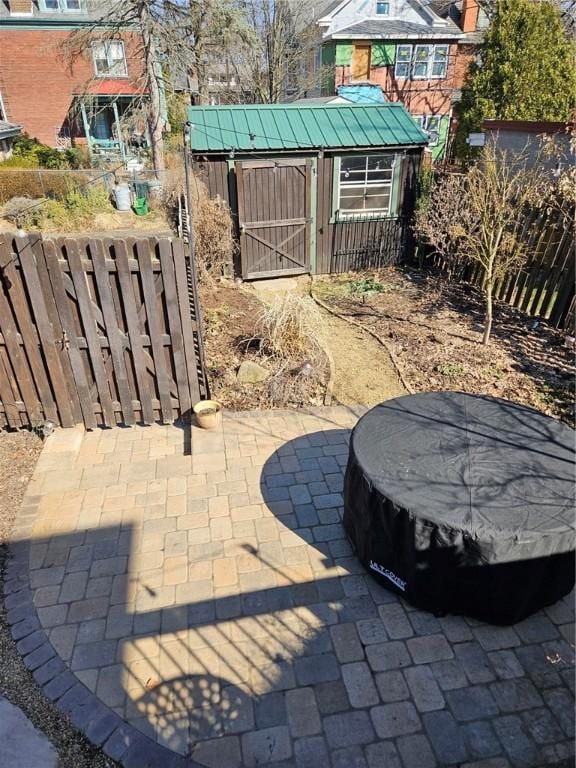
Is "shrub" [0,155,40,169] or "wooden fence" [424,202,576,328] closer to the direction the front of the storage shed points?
the wooden fence

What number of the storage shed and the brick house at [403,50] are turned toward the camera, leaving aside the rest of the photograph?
2

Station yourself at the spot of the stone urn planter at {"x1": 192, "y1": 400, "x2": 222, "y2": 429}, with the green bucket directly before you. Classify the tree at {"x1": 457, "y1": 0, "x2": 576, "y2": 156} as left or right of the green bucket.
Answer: right

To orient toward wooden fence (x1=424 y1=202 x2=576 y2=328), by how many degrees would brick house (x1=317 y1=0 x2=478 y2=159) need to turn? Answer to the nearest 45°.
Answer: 0° — it already faces it

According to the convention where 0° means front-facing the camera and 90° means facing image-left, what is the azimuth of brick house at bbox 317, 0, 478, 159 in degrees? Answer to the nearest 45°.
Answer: approximately 0°

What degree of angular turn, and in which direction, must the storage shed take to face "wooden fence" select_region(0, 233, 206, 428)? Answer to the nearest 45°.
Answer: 0° — it already faces it

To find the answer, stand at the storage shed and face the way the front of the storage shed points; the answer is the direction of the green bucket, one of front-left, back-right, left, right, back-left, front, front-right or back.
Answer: back-right

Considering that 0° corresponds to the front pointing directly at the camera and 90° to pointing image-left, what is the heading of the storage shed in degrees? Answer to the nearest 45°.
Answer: approximately 0°

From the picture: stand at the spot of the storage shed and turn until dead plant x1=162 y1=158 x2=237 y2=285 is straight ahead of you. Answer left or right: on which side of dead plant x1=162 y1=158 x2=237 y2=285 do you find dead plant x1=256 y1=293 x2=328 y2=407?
left

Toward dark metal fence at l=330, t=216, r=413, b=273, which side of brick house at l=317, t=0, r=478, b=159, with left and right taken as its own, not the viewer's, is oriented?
front

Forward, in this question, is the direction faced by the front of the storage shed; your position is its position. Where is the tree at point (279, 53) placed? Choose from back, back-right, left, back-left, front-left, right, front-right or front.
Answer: back

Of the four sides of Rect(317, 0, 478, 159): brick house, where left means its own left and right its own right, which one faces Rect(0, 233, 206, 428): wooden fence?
front
